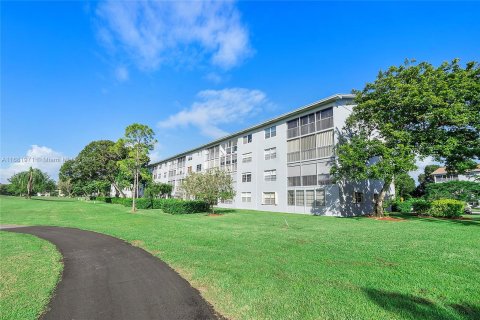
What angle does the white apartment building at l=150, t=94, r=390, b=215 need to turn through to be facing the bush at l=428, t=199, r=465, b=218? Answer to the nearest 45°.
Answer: approximately 90° to its left

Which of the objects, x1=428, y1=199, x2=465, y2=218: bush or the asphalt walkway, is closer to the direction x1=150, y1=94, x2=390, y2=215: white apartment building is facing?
the asphalt walkway

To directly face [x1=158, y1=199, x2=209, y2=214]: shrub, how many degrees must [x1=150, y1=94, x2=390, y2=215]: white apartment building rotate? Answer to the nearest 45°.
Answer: approximately 45° to its right

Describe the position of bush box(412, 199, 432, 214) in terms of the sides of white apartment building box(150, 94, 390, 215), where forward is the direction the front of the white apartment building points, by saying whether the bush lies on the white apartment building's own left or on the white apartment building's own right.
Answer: on the white apartment building's own left

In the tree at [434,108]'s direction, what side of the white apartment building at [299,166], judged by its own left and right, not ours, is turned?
left

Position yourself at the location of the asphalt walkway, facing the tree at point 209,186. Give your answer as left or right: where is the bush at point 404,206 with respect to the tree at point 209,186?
right

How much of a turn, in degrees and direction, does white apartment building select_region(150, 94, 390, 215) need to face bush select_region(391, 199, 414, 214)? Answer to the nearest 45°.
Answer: approximately 135° to its left

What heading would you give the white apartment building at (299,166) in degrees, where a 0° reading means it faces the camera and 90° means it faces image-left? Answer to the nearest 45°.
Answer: approximately 45°
